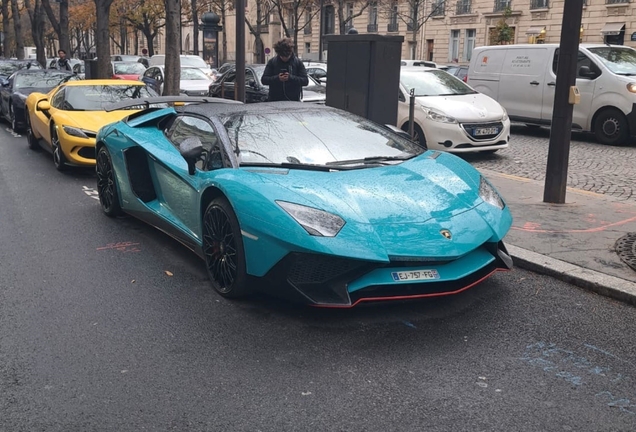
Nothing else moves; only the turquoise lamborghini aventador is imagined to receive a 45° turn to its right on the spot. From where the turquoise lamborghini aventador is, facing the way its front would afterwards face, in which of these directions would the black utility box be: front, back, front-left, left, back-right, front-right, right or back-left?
back

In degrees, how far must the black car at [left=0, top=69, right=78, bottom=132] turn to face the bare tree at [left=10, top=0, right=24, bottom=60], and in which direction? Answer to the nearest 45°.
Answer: approximately 135° to its left

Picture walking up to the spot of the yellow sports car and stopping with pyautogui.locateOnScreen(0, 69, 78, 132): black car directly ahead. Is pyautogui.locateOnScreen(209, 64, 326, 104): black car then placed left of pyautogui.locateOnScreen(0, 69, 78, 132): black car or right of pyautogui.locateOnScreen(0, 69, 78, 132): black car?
right

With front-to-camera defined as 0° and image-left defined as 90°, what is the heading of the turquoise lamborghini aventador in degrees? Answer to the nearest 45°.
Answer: approximately 315°

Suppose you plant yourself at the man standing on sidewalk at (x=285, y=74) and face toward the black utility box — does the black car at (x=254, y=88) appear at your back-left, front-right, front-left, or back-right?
back-left

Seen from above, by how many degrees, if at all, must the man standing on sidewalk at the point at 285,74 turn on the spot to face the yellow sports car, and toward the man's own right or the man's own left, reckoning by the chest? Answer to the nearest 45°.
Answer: approximately 90° to the man's own right

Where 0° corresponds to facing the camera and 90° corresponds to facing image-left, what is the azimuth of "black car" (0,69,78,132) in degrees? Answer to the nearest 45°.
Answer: approximately 315°
